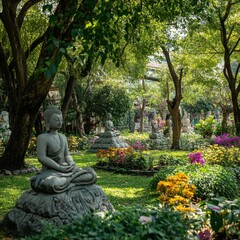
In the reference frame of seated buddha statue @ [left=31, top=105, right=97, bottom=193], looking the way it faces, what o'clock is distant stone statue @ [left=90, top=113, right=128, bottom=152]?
The distant stone statue is roughly at 8 o'clock from the seated buddha statue.

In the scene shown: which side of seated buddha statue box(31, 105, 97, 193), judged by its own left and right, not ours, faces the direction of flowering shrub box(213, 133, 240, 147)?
left

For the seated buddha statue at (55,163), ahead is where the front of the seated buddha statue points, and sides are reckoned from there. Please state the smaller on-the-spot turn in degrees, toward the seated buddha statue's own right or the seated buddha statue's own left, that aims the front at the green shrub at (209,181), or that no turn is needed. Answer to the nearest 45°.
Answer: approximately 90° to the seated buddha statue's own left

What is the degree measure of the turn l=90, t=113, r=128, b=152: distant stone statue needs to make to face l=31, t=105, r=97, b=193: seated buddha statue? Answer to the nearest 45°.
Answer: approximately 45° to its right

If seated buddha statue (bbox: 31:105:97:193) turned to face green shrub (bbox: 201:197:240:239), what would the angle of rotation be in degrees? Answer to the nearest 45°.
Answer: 0° — it already faces it

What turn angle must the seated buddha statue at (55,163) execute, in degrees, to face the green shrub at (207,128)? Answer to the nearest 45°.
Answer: approximately 90° to its left

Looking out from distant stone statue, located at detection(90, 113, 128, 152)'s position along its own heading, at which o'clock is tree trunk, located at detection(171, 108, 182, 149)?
The tree trunk is roughly at 10 o'clock from the distant stone statue.

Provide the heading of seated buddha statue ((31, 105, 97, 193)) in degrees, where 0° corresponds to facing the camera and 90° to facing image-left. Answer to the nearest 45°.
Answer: approximately 315°

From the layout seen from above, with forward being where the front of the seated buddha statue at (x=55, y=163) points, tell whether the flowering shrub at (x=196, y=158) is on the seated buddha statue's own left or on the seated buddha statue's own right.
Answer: on the seated buddha statue's own left

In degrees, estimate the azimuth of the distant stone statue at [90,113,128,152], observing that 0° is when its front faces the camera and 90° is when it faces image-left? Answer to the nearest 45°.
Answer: approximately 315°
